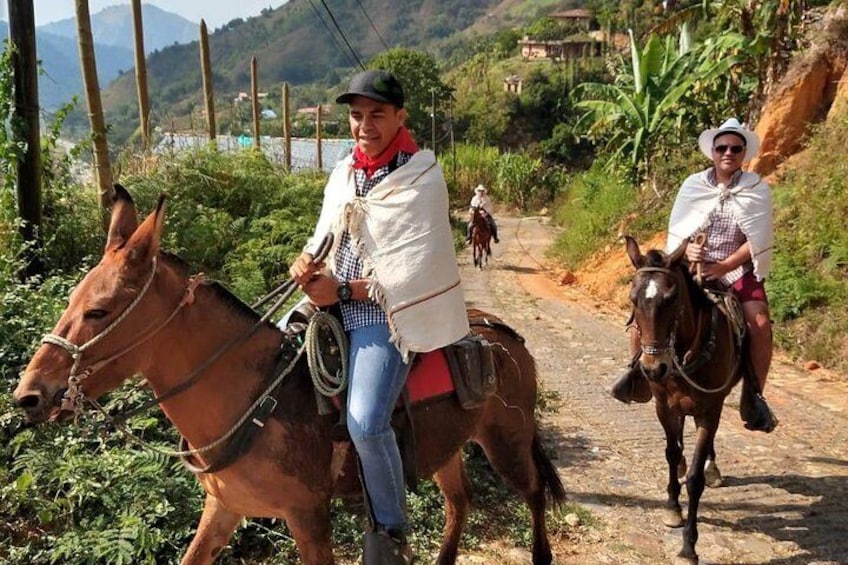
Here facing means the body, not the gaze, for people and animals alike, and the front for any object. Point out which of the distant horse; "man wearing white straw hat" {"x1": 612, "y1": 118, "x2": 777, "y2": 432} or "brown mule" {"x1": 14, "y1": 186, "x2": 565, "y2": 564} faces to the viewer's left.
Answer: the brown mule

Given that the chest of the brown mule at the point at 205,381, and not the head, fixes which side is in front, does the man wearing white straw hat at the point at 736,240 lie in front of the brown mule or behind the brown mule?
behind

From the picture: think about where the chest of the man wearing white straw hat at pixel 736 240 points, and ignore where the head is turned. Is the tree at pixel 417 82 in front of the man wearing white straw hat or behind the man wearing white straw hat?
behind

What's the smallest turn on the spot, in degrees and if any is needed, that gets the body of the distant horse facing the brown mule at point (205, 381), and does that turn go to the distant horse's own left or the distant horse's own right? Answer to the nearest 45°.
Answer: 0° — it already faces it

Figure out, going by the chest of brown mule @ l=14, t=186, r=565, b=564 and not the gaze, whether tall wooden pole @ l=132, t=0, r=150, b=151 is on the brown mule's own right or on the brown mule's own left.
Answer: on the brown mule's own right

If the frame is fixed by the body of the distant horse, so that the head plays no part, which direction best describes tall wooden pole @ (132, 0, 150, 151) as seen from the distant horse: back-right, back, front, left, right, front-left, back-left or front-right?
front-right

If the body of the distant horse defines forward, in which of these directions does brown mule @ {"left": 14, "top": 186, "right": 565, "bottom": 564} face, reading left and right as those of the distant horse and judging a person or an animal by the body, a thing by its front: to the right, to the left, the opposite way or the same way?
to the right

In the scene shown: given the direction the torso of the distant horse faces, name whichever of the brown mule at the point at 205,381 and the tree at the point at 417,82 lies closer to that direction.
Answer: the brown mule

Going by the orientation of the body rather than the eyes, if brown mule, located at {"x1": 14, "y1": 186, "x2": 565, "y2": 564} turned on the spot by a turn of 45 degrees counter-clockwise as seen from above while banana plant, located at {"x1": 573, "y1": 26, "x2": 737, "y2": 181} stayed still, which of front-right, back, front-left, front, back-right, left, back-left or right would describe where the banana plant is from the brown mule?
back

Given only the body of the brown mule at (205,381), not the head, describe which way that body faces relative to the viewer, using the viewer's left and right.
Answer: facing to the left of the viewer

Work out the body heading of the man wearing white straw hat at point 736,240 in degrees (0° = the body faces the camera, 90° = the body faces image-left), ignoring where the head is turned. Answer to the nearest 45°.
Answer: approximately 0°

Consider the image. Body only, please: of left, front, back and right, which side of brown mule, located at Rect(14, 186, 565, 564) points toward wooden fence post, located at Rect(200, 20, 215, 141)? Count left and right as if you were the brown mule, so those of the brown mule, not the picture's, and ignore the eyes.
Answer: right
